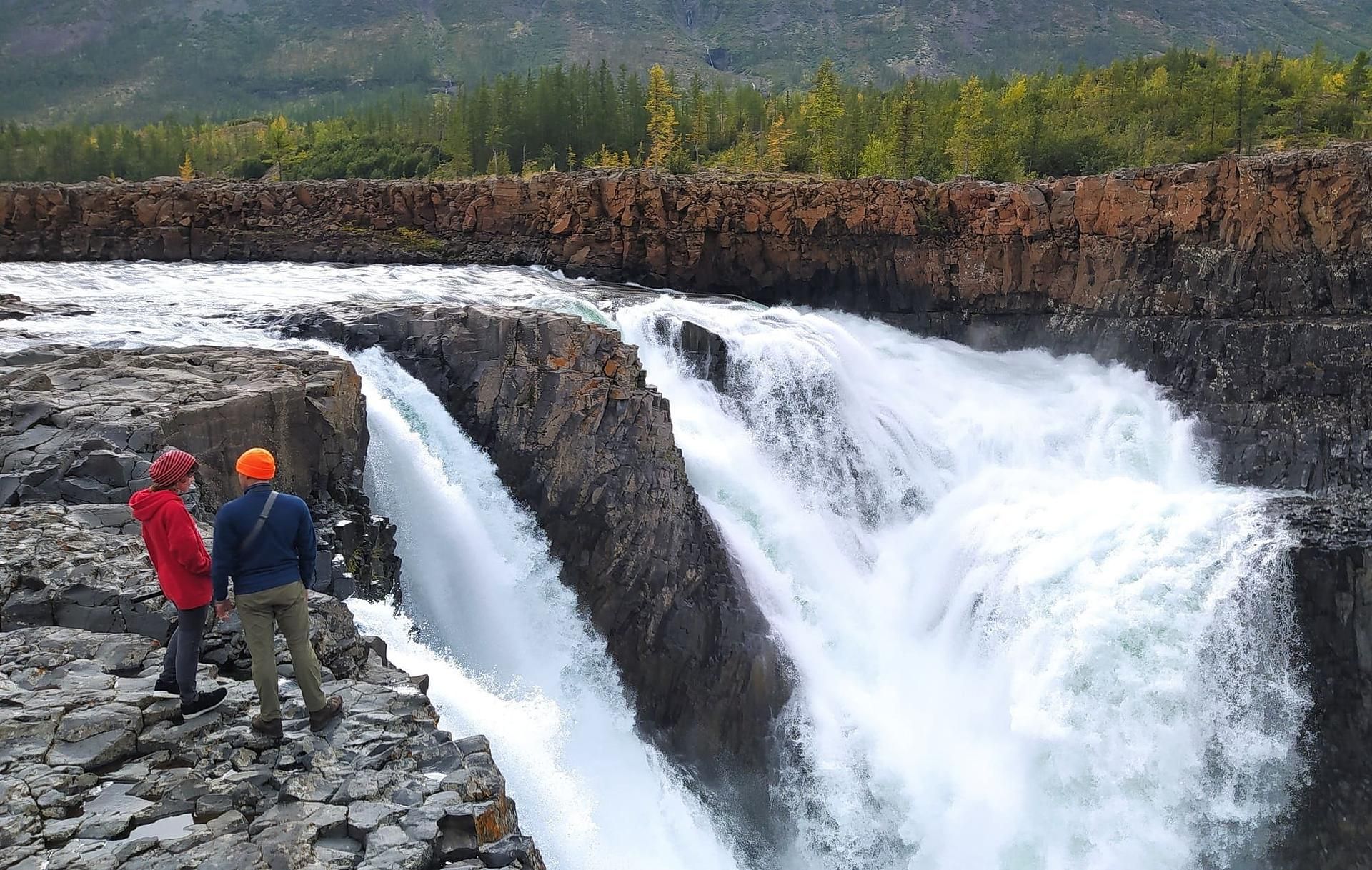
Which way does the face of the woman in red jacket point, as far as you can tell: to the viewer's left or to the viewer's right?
to the viewer's right

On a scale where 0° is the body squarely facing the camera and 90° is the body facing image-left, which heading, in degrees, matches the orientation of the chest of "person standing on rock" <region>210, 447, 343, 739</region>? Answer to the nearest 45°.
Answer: approximately 180°

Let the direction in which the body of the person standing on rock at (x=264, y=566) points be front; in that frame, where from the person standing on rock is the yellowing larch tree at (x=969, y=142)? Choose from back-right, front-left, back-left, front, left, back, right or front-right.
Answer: front-right

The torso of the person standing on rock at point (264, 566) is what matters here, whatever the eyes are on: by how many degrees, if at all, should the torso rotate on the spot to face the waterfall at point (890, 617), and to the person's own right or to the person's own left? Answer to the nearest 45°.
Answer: approximately 45° to the person's own right

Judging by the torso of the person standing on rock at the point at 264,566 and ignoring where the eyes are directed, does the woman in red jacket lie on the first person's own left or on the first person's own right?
on the first person's own left
